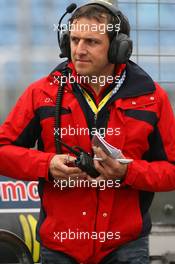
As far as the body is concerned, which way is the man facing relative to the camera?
toward the camera
